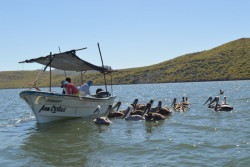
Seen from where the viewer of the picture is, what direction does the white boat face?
facing the viewer and to the left of the viewer
